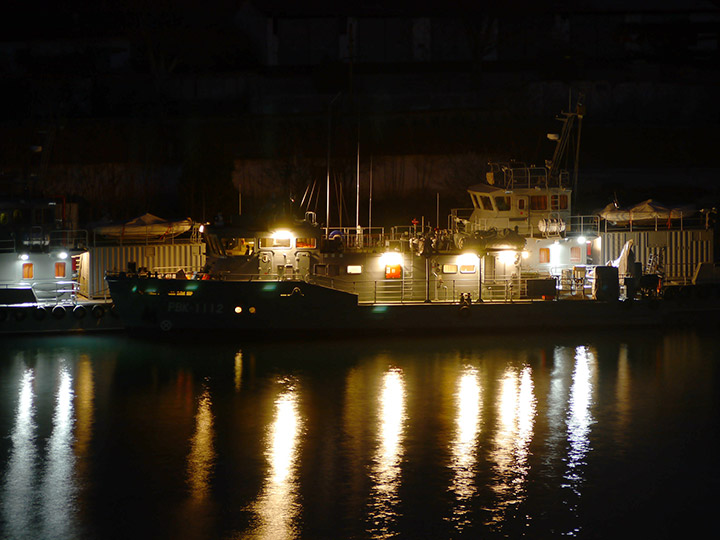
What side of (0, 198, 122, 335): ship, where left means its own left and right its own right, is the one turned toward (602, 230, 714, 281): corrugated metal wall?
back

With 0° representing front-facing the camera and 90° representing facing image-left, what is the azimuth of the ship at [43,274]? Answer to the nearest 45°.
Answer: approximately 90°

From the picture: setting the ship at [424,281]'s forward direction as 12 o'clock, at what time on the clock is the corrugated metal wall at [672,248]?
The corrugated metal wall is roughly at 5 o'clock from the ship.

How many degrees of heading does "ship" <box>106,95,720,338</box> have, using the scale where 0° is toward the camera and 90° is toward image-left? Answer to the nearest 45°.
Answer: approximately 90°
